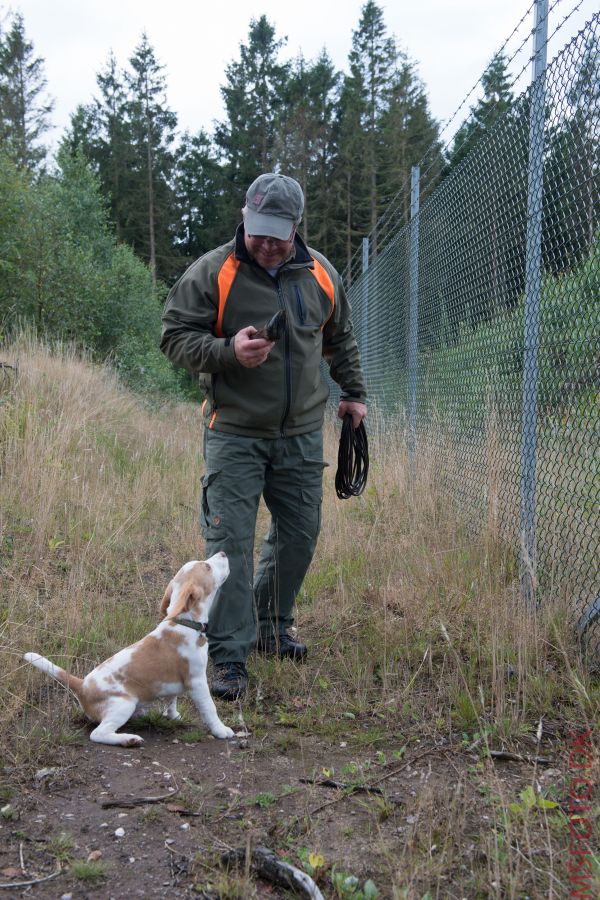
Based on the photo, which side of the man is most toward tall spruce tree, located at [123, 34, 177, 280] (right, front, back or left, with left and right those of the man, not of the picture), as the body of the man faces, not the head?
back

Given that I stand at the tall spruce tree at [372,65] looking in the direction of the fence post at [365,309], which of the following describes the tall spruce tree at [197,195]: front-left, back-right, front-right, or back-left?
back-right

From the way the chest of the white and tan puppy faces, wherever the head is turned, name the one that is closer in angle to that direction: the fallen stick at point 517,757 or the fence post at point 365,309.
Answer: the fallen stick

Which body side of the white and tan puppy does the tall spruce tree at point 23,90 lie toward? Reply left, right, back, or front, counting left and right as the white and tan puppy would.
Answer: left

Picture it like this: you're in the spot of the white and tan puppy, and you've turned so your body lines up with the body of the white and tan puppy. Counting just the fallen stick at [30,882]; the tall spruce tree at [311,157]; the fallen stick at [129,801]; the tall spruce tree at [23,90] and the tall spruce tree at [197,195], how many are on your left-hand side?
3

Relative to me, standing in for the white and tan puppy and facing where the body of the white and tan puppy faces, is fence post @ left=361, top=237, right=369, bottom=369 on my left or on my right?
on my left

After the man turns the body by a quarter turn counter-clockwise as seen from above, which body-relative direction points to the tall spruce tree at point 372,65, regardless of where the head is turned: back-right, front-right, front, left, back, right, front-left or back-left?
left

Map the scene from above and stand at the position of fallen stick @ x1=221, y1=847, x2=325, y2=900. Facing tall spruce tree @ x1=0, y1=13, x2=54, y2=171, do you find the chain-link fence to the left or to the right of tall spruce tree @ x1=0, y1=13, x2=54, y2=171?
right

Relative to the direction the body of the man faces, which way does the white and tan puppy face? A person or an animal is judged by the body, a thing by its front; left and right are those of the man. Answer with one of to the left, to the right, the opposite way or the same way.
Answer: to the left

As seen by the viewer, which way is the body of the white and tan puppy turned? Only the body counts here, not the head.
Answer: to the viewer's right

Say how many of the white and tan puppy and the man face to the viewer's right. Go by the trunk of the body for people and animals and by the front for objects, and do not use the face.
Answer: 1
